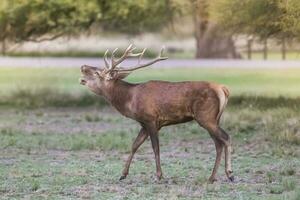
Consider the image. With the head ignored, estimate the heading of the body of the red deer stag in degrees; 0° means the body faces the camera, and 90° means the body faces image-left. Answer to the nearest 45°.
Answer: approximately 90°

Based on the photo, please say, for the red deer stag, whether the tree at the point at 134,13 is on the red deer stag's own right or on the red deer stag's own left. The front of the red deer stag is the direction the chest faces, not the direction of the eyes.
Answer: on the red deer stag's own right
